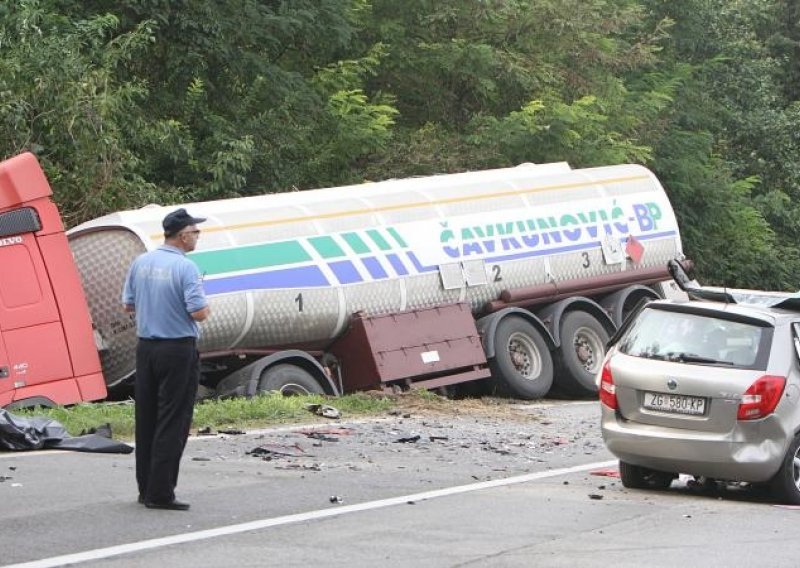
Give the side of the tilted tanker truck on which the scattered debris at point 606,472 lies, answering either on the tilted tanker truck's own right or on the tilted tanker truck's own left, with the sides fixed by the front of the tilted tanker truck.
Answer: on the tilted tanker truck's own left

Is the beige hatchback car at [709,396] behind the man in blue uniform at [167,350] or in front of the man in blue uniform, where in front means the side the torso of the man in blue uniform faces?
in front

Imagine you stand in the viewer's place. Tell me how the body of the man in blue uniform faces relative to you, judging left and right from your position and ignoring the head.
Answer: facing away from the viewer and to the right of the viewer

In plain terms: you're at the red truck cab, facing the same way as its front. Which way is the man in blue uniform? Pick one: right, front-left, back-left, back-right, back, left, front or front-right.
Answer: left

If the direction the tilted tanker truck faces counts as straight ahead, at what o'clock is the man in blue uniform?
The man in blue uniform is roughly at 11 o'clock from the tilted tanker truck.

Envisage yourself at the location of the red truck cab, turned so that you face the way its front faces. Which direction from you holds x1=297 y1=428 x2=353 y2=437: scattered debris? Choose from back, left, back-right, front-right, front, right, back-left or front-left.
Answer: back-left

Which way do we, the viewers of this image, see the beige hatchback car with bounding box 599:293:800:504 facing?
facing away from the viewer and to the right of the viewer

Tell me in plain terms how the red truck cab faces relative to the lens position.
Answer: facing to the left of the viewer

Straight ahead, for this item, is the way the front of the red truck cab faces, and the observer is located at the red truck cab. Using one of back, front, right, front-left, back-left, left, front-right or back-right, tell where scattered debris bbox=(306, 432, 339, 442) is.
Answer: back-left

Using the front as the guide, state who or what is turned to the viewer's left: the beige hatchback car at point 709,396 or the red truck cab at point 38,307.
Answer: the red truck cab

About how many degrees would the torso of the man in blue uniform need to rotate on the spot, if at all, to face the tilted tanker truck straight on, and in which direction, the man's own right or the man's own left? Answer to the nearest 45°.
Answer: approximately 45° to the man's own left

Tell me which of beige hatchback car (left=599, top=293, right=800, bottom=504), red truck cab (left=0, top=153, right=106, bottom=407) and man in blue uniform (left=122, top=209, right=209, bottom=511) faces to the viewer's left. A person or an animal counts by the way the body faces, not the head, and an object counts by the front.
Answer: the red truck cab

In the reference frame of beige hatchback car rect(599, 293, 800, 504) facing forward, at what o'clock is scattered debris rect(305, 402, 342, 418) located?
The scattered debris is roughly at 9 o'clock from the beige hatchback car.
